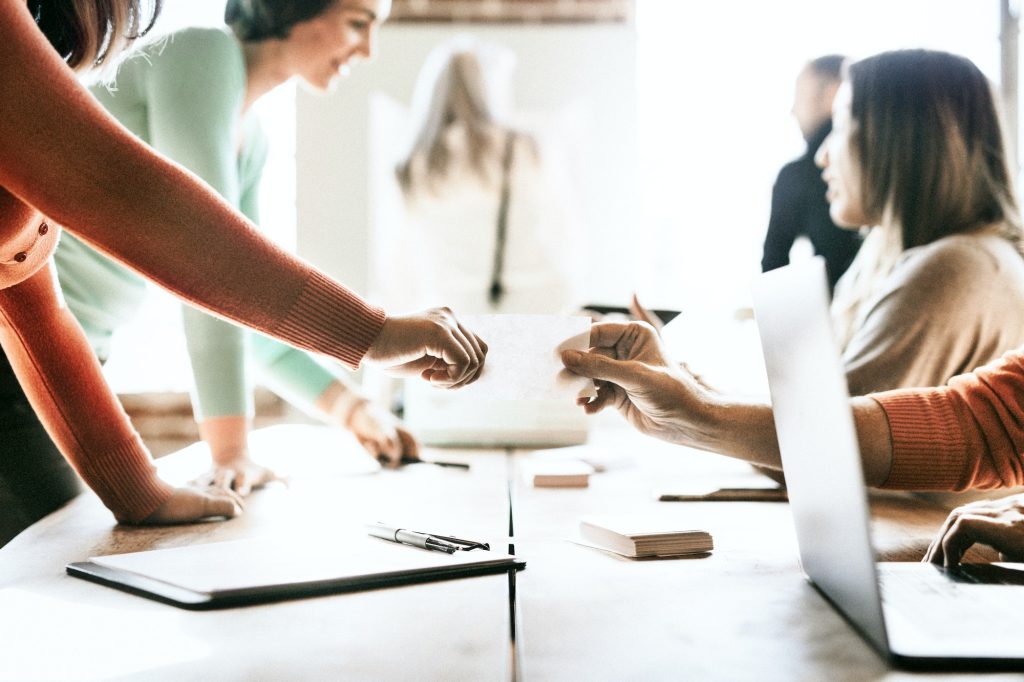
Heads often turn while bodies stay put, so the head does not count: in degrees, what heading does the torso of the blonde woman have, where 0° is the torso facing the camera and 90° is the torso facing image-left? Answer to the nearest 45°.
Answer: approximately 180°

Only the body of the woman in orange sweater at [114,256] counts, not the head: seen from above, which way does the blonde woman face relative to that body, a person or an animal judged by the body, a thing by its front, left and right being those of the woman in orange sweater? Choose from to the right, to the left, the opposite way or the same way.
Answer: to the left

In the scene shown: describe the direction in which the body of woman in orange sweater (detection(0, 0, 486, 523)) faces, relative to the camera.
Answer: to the viewer's right

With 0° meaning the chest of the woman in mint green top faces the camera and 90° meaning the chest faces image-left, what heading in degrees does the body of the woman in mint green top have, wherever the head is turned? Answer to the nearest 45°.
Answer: approximately 270°

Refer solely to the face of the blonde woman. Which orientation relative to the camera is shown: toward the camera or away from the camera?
away from the camera

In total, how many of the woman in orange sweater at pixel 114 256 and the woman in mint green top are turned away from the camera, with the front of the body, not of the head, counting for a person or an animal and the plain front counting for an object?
0

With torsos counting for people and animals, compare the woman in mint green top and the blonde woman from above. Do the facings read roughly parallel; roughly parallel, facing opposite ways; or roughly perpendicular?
roughly perpendicular

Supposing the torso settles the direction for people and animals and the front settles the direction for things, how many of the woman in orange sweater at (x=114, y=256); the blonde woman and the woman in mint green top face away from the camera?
1

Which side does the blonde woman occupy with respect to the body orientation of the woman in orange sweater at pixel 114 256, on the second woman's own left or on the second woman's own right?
on the second woman's own left

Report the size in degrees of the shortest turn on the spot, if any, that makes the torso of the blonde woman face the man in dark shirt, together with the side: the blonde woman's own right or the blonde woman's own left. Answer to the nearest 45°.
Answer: approximately 90° to the blonde woman's own right

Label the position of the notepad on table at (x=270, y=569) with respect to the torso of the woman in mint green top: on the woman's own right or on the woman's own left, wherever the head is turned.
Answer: on the woman's own right

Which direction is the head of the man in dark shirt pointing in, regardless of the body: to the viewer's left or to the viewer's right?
to the viewer's left

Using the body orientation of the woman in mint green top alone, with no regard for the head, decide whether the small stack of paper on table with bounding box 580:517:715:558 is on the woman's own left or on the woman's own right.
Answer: on the woman's own right
